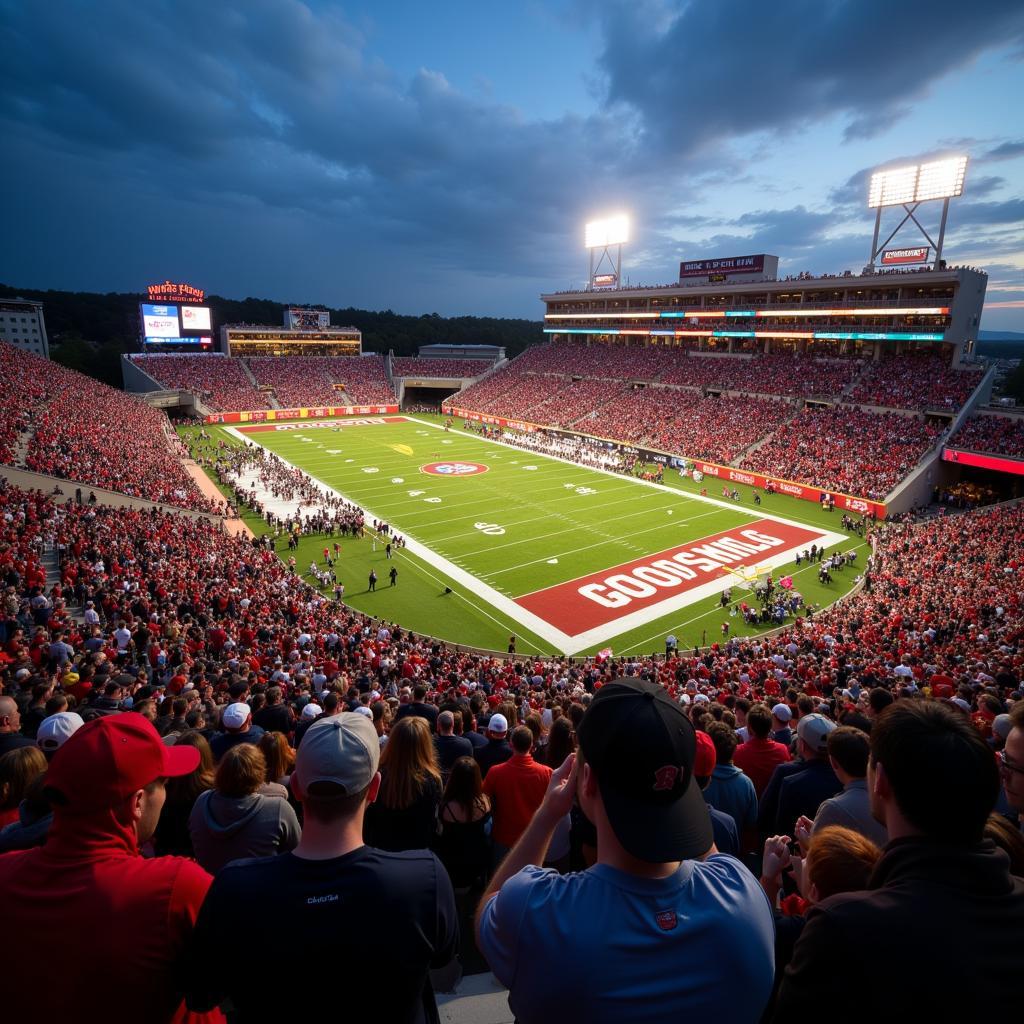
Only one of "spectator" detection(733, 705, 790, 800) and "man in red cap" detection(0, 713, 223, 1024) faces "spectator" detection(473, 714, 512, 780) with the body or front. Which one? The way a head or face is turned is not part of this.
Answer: the man in red cap

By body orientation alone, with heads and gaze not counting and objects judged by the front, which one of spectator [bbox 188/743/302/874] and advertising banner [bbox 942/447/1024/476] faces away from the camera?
the spectator

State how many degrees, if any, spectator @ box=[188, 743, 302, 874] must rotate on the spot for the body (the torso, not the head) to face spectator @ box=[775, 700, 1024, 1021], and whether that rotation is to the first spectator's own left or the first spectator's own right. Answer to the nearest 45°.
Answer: approximately 135° to the first spectator's own right

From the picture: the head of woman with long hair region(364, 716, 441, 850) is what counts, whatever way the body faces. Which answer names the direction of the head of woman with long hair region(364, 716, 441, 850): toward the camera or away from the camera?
away from the camera

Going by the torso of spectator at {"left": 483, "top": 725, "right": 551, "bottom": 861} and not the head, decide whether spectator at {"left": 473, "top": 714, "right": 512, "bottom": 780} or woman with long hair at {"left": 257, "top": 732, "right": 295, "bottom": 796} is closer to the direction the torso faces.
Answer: the spectator

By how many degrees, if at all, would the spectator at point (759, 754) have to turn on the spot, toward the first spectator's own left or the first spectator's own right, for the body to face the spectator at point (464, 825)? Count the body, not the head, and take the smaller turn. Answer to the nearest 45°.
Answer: approximately 135° to the first spectator's own left

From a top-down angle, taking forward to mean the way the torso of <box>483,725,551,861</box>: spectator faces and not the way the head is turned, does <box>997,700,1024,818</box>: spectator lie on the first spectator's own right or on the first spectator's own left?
on the first spectator's own right

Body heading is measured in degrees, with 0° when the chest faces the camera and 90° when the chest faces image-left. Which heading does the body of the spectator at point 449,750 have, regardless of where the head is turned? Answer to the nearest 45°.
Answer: approximately 180°

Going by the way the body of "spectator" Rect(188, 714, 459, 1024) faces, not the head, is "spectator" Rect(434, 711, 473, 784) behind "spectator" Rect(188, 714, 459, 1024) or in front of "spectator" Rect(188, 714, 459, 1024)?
in front

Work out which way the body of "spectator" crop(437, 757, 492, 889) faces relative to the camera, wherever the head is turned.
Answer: away from the camera

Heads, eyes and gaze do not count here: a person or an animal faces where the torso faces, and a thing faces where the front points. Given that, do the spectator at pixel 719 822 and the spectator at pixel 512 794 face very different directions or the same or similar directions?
same or similar directions

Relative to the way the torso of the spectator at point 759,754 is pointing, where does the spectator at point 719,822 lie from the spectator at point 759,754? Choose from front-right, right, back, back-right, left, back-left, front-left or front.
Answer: back

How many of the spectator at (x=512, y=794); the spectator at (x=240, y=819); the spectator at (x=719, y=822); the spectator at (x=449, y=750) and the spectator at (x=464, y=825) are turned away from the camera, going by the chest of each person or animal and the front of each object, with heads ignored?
5

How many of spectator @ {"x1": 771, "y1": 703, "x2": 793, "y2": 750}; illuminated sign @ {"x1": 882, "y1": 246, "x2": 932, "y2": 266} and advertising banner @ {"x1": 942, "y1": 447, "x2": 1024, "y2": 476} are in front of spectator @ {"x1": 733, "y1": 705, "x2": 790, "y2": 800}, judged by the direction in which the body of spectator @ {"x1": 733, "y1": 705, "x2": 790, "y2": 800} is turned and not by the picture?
3

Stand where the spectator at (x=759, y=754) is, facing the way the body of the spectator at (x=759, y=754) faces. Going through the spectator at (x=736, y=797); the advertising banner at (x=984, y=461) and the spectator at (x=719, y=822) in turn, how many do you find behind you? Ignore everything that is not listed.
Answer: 2

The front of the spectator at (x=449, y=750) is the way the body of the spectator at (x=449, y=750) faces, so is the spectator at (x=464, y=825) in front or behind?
behind

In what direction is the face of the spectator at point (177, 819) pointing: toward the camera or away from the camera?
away from the camera

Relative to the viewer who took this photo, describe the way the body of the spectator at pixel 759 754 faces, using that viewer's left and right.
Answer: facing away from the viewer

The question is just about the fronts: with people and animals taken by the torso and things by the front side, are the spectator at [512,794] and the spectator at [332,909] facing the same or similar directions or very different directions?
same or similar directions
